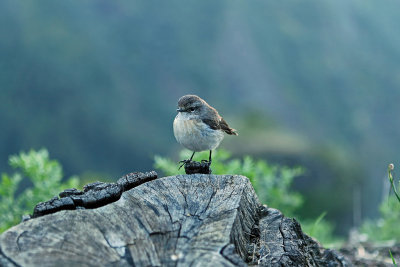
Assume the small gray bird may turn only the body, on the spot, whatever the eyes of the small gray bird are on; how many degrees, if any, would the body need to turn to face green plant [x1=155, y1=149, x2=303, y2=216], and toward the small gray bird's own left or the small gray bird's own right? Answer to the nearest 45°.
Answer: approximately 180°

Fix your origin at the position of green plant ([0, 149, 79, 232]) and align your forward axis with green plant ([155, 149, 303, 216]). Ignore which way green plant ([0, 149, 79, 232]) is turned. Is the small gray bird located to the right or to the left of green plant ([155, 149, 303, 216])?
right

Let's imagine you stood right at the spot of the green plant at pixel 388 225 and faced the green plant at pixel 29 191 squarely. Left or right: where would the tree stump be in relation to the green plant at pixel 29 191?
left

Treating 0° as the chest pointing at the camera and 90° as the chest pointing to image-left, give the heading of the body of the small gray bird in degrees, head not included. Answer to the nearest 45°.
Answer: approximately 45°

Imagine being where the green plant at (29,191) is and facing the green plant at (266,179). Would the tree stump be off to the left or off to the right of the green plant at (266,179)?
right

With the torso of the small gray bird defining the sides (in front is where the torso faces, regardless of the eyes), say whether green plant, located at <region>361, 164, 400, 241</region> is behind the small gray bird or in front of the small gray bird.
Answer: behind

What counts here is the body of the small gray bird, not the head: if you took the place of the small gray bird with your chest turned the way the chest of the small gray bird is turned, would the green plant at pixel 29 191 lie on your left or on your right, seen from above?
on your right
